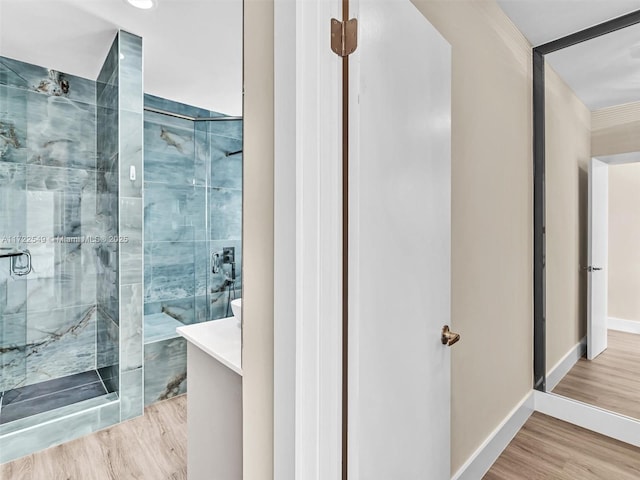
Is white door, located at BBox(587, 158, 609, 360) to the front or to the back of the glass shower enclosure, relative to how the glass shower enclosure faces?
to the front

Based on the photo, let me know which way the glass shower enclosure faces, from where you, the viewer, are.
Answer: facing the viewer and to the right of the viewer
